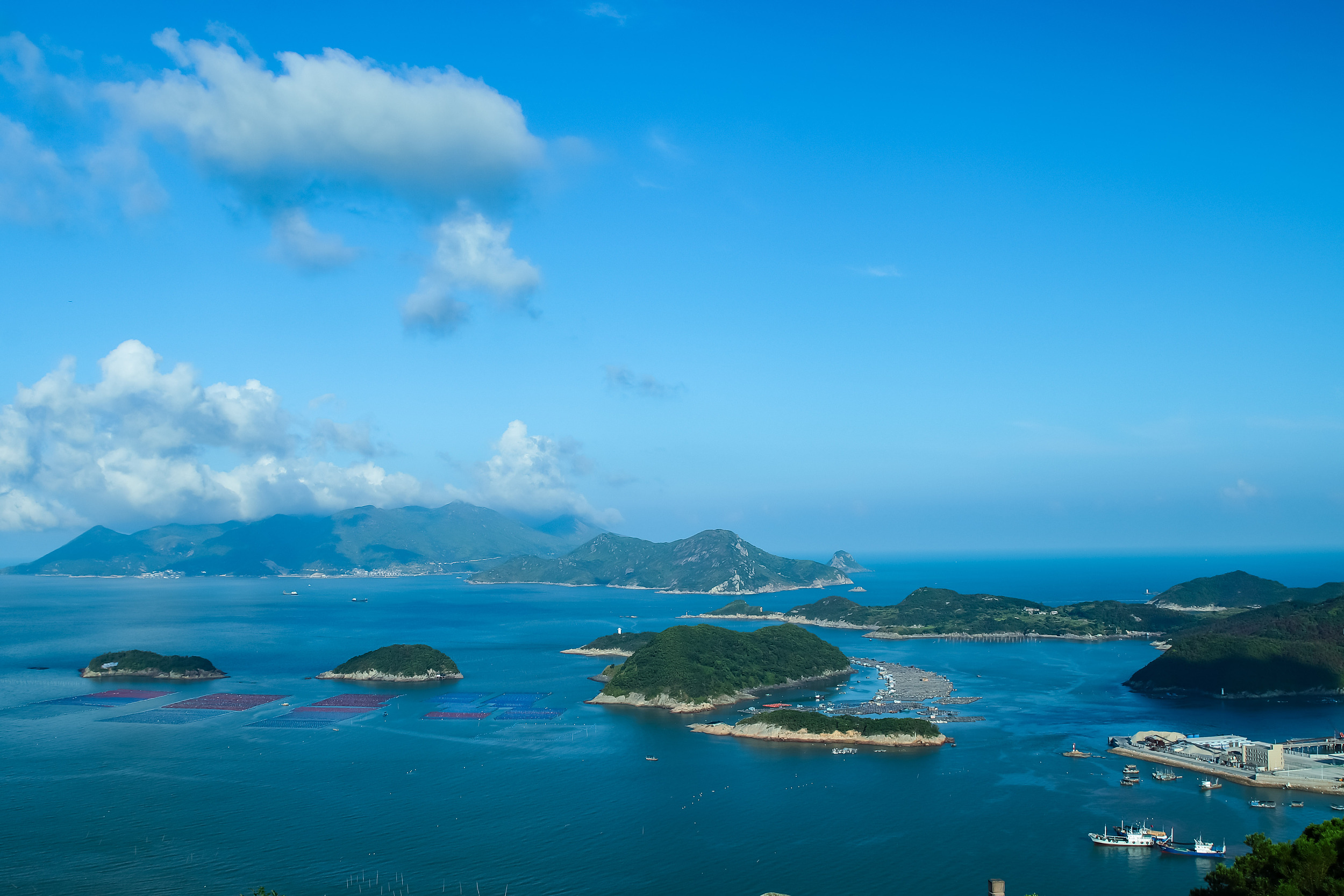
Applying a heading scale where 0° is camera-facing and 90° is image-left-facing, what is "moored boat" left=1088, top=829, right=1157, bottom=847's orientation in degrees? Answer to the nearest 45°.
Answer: approximately 90°

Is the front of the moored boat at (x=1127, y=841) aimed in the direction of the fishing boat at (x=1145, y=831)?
no

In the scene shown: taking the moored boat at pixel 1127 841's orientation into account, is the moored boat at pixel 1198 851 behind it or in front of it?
behind
